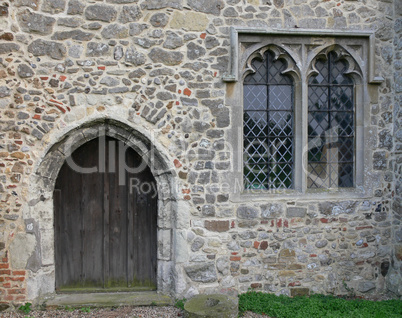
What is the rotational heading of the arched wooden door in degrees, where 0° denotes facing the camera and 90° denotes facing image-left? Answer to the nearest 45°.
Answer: approximately 0°

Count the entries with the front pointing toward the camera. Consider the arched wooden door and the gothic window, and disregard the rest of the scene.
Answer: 2

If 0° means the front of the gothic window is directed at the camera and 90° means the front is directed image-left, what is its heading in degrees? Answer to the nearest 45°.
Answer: approximately 0°

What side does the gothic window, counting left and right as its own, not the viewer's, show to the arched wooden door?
right
